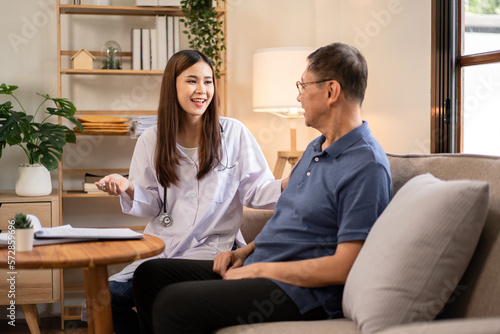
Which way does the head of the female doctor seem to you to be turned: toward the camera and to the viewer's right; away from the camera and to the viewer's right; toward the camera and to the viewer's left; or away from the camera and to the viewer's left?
toward the camera and to the viewer's right

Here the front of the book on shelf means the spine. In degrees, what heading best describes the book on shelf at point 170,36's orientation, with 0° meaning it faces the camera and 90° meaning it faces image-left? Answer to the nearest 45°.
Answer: approximately 0°

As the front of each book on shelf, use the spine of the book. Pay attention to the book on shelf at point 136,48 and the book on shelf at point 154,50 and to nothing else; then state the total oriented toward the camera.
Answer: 2
